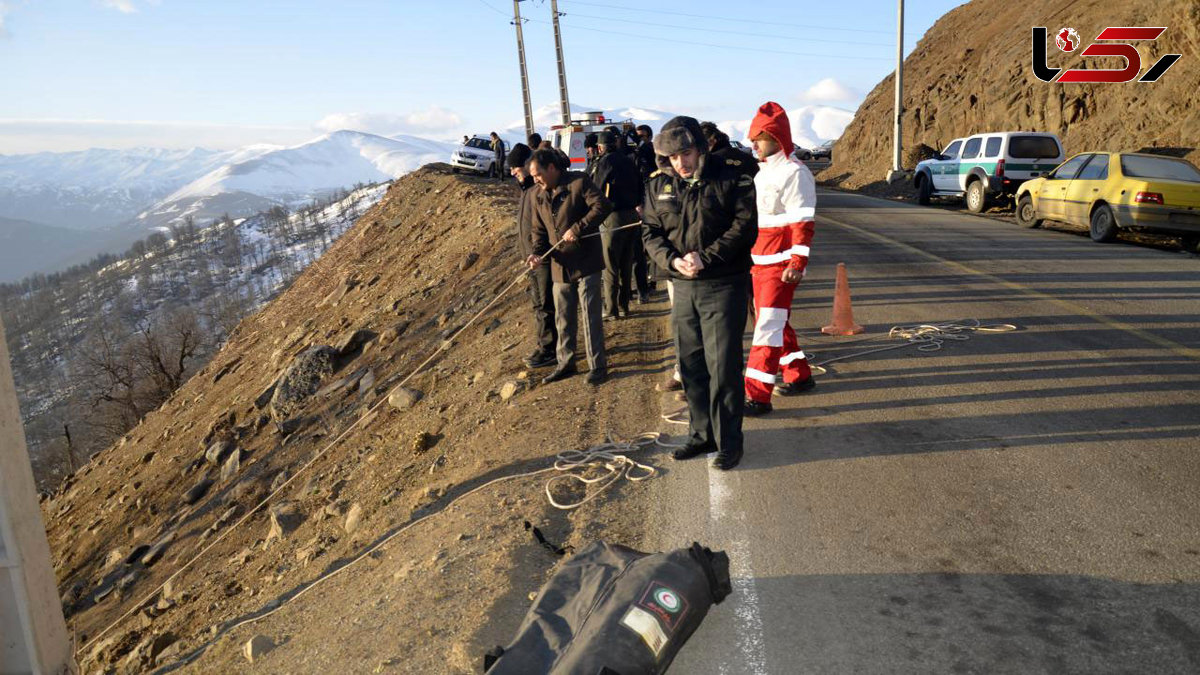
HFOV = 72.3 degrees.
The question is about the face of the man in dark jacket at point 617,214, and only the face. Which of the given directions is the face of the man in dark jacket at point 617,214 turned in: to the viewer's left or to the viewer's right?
to the viewer's left

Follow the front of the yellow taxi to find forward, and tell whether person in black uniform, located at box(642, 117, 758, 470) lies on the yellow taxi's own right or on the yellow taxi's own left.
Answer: on the yellow taxi's own left

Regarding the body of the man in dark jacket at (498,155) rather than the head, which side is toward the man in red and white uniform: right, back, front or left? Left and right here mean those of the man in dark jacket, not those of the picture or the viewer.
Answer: left

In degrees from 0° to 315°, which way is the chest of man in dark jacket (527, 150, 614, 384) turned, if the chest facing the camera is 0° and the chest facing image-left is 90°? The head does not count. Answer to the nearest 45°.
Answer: approximately 45°

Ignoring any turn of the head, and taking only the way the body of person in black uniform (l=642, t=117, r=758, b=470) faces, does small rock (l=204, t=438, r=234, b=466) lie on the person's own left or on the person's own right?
on the person's own right

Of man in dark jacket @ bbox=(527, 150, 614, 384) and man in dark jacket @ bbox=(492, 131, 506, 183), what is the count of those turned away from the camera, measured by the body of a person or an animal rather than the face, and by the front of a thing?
0

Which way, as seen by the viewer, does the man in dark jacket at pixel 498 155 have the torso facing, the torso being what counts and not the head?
to the viewer's left

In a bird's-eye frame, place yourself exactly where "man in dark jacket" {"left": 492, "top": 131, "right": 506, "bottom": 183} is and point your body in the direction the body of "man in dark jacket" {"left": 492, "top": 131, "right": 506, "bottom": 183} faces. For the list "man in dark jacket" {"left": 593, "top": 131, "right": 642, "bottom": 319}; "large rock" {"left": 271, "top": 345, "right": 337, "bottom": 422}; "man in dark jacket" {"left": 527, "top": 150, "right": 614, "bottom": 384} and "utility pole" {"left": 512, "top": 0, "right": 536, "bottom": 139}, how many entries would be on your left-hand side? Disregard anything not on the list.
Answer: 3

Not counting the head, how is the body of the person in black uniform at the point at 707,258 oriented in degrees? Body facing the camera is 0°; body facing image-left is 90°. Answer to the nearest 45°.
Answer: approximately 45°

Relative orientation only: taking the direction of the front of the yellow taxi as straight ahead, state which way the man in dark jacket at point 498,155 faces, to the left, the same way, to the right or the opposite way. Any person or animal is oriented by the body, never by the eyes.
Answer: to the left
